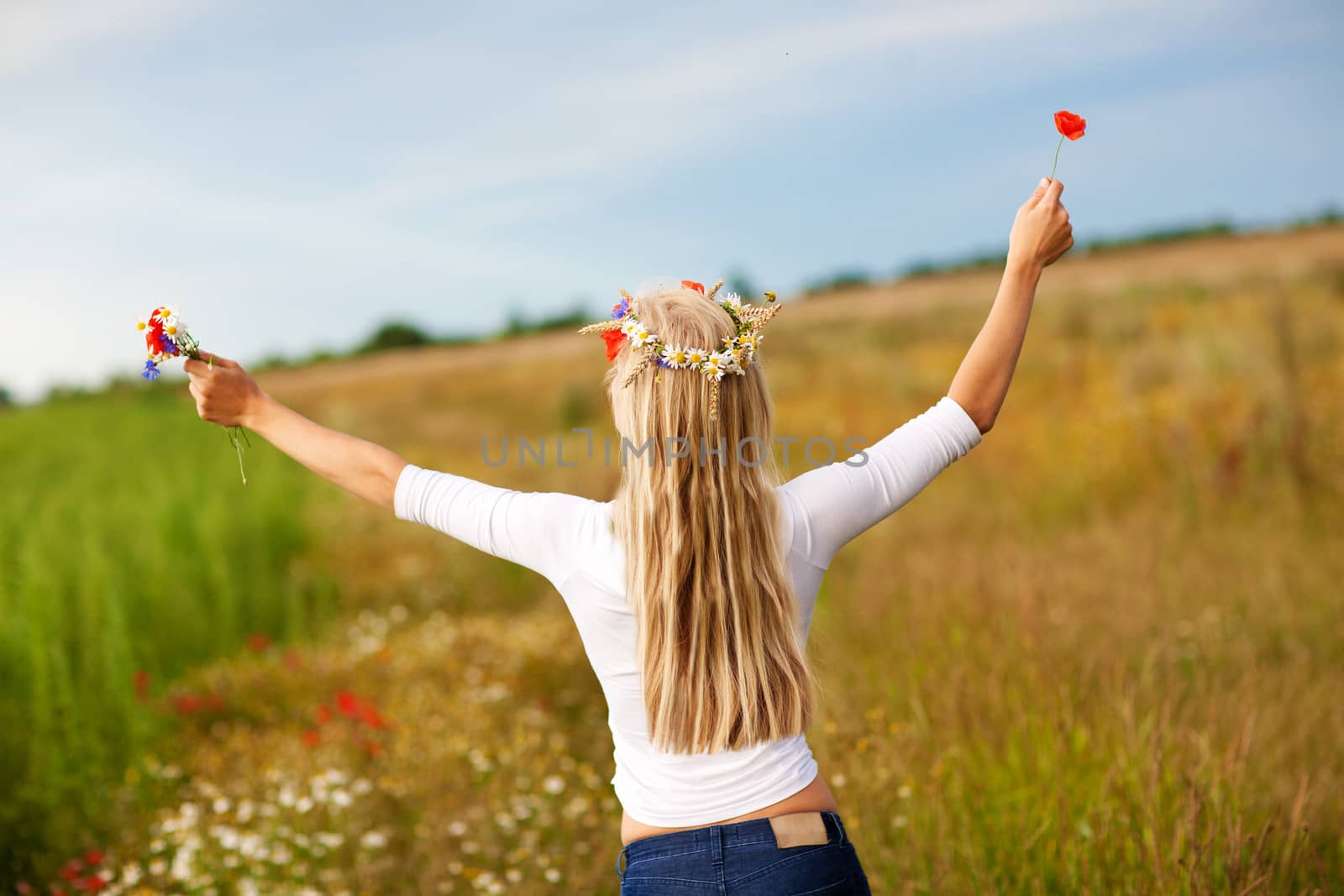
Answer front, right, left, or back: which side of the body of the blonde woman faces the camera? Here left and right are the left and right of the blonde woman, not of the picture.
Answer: back

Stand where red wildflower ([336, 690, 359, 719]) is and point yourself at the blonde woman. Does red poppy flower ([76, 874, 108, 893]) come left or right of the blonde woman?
right

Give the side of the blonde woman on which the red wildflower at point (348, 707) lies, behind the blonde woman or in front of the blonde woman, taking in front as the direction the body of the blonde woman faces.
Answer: in front

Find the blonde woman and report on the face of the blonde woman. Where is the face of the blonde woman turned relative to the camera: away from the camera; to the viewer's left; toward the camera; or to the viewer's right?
away from the camera

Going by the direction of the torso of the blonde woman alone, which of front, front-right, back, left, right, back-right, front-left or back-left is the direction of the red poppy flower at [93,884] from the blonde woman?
front-left
